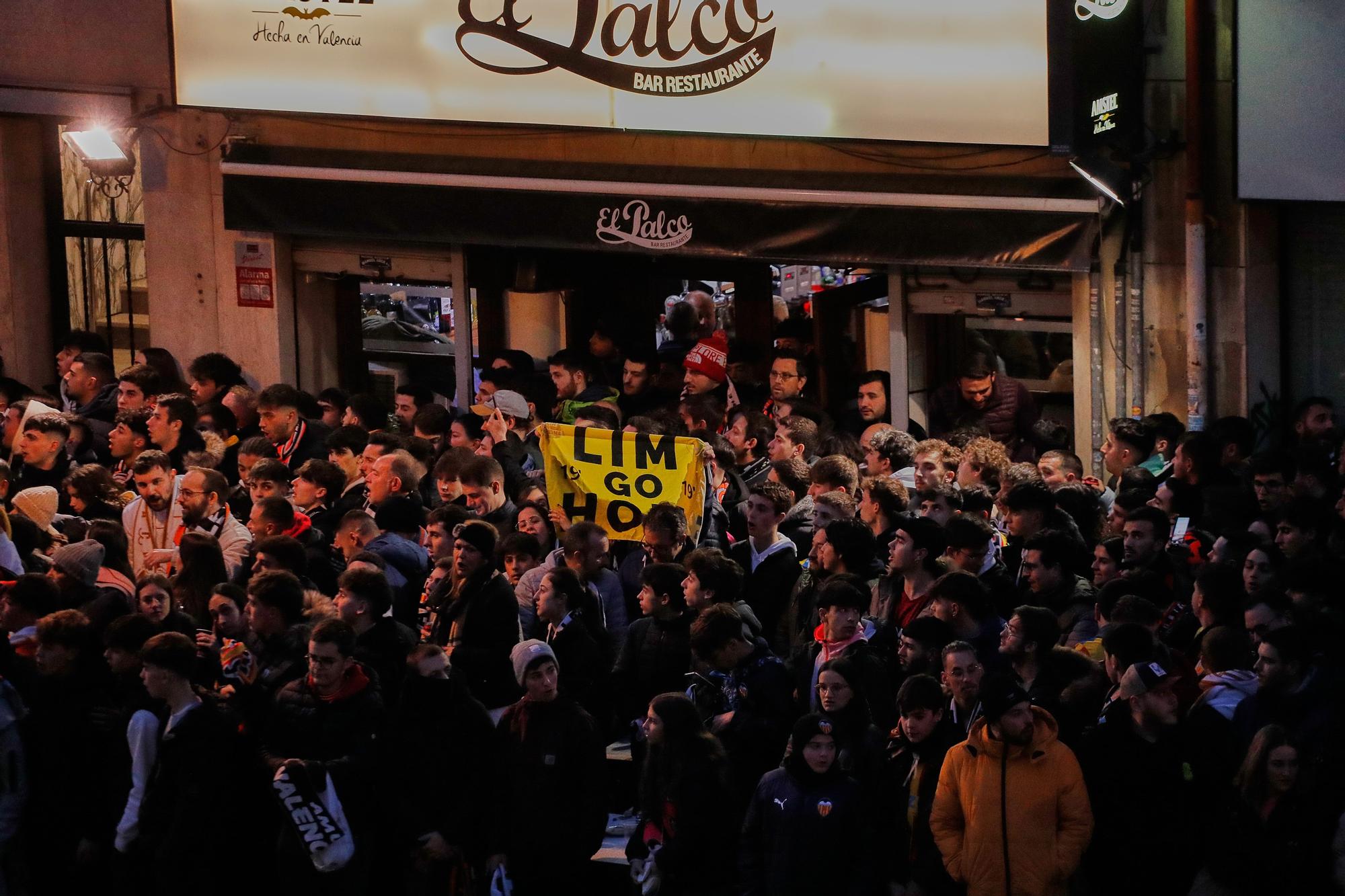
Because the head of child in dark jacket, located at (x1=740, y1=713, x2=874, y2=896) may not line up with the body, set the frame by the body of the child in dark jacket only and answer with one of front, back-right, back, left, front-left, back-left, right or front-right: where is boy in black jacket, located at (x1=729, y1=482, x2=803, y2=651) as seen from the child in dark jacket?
back

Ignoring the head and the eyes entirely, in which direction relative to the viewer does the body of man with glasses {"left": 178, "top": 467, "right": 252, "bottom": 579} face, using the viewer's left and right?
facing the viewer and to the left of the viewer

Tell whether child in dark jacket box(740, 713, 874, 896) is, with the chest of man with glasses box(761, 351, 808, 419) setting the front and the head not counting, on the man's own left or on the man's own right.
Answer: on the man's own left

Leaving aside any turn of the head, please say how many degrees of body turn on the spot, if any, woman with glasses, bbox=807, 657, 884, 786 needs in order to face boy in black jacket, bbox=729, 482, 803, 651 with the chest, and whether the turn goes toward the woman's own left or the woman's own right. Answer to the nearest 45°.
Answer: approximately 135° to the woman's own right

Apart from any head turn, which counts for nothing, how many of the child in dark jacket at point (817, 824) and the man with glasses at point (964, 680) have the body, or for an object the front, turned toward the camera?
2

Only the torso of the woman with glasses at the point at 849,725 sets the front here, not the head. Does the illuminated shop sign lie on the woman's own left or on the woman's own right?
on the woman's own right

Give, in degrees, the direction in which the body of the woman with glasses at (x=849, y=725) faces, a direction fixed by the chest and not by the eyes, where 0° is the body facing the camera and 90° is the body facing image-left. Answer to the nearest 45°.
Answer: approximately 45°

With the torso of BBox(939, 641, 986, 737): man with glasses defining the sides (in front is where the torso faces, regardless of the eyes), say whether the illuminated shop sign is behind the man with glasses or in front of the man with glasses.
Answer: behind

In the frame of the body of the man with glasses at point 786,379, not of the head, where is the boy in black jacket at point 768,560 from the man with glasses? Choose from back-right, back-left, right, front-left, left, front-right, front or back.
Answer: front-left

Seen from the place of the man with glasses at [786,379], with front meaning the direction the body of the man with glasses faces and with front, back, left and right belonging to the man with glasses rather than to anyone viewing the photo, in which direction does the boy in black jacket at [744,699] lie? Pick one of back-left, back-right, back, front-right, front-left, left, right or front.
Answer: front-left
